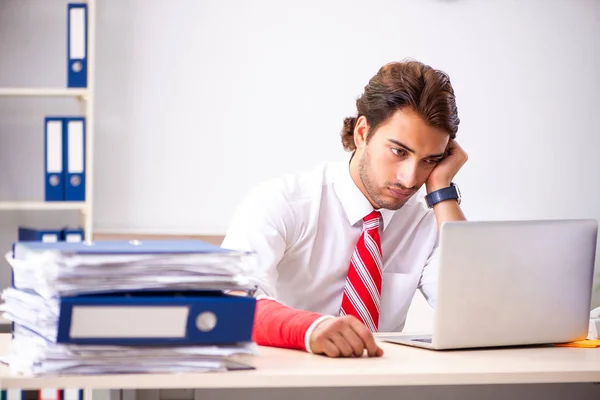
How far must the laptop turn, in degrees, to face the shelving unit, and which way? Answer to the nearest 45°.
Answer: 0° — it already faces it

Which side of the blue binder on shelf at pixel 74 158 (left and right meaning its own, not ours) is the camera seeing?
front

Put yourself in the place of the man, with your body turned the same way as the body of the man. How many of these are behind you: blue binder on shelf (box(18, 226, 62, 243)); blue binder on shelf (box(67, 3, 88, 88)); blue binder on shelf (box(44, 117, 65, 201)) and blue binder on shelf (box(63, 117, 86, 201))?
4

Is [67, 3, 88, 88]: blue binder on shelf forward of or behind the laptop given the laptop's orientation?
forward

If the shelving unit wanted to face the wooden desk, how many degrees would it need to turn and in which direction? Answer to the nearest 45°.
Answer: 0° — it already faces it

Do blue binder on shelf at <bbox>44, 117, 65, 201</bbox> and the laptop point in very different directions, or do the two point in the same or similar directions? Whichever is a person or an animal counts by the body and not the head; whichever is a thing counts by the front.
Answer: very different directions

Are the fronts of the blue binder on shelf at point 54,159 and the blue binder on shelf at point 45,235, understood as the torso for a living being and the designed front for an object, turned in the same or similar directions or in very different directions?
same or similar directions

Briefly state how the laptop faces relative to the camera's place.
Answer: facing away from the viewer and to the left of the viewer

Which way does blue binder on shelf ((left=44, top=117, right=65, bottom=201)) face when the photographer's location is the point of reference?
facing the viewer

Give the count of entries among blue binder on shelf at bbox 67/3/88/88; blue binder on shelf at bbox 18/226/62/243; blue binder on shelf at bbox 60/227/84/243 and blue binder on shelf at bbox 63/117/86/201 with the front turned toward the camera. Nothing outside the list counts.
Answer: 4

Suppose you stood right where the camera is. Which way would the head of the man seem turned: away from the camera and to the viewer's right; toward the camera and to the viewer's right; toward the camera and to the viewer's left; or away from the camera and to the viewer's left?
toward the camera and to the viewer's right

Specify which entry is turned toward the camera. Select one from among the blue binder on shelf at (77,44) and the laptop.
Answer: the blue binder on shelf

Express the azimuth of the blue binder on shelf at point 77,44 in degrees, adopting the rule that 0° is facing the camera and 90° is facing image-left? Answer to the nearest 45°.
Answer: approximately 0°

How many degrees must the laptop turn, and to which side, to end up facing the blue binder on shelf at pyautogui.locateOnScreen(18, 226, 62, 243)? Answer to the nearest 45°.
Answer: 0° — it already faces it

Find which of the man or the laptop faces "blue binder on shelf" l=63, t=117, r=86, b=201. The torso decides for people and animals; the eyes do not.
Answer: the laptop

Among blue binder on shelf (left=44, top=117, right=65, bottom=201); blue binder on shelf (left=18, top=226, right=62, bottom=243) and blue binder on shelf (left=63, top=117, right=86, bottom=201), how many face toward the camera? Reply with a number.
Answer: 3
